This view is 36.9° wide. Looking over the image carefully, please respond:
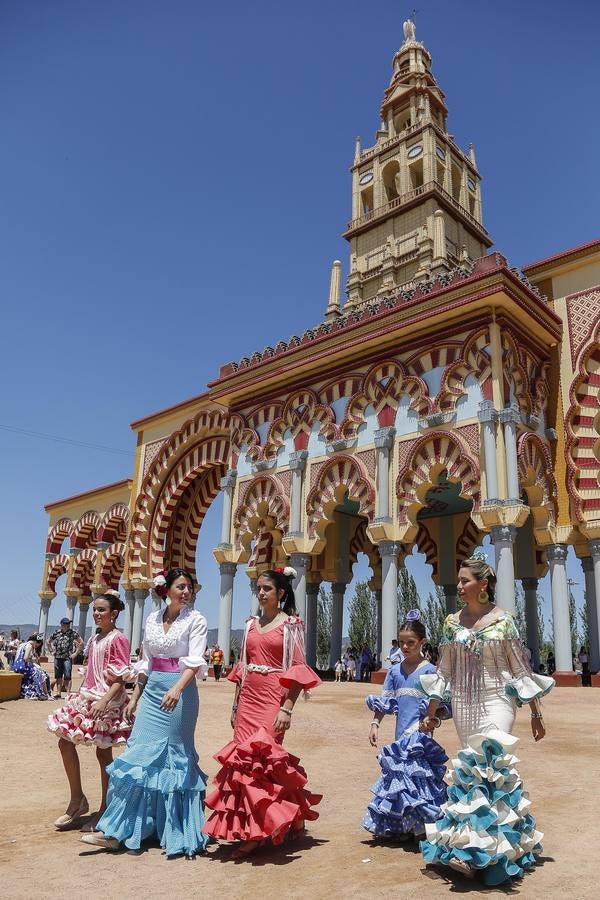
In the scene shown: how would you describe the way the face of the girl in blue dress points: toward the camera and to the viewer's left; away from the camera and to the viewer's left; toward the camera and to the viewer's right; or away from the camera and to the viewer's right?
toward the camera and to the viewer's left

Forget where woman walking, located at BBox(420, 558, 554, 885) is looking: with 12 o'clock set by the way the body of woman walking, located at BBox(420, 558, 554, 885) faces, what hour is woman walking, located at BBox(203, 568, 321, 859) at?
woman walking, located at BBox(203, 568, 321, 859) is roughly at 2 o'clock from woman walking, located at BBox(420, 558, 554, 885).

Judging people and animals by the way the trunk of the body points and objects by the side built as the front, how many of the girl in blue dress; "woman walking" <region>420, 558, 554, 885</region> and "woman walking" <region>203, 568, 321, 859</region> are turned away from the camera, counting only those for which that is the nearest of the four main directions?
0

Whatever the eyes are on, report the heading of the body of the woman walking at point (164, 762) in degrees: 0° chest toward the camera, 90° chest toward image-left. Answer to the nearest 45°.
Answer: approximately 45°

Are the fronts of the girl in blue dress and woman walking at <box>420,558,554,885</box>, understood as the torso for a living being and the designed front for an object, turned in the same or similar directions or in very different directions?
same or similar directions

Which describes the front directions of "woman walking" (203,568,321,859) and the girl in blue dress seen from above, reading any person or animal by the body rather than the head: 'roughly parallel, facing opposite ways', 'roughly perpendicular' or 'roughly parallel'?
roughly parallel

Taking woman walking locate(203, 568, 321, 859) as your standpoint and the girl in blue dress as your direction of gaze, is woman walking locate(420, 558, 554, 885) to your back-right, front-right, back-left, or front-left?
front-right

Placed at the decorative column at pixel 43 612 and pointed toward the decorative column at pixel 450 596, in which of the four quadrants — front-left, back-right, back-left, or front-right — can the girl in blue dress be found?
front-right

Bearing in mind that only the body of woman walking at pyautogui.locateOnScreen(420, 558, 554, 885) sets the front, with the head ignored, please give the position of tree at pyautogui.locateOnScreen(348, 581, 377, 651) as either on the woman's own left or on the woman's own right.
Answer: on the woman's own right

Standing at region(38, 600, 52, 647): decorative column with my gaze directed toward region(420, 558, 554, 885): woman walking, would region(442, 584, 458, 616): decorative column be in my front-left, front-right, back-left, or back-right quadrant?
front-left

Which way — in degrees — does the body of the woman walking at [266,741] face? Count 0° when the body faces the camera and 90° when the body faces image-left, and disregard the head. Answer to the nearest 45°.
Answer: approximately 45°

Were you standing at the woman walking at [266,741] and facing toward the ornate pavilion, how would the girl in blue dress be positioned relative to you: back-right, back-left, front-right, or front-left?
front-right

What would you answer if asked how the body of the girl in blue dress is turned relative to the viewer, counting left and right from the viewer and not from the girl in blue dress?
facing the viewer and to the left of the viewer
